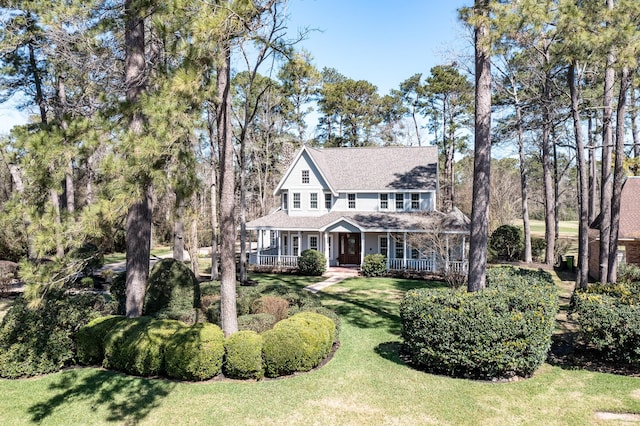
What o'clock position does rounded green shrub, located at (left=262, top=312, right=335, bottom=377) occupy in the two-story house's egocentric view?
The rounded green shrub is roughly at 12 o'clock from the two-story house.

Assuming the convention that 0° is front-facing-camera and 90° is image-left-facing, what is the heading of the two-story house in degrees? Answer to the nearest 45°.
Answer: approximately 0°

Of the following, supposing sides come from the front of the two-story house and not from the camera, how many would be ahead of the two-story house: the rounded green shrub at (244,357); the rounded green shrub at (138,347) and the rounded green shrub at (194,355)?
3

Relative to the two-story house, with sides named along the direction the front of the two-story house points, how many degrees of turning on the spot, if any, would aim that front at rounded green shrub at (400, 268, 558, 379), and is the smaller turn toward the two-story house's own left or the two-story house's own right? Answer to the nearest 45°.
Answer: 0° — it already faces it

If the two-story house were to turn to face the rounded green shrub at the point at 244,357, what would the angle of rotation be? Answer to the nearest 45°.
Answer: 0° — it already faces it

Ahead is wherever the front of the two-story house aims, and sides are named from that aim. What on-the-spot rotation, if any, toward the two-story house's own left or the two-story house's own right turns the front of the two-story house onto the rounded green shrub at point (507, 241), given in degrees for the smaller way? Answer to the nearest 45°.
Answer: approximately 90° to the two-story house's own left

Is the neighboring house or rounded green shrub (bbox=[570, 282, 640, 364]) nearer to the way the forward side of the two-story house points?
the rounded green shrub

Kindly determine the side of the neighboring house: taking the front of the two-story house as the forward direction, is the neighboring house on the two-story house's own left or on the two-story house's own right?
on the two-story house's own left
